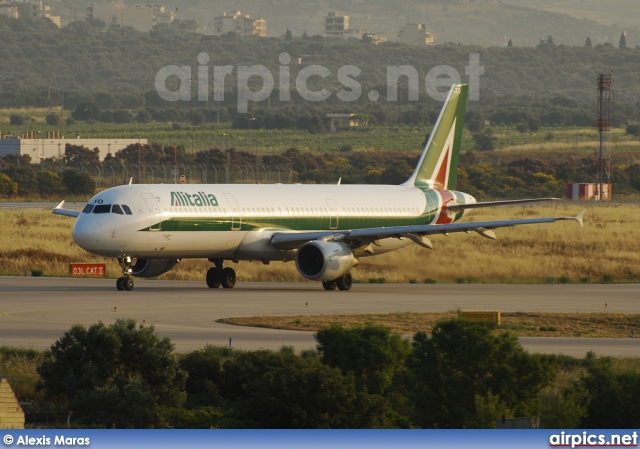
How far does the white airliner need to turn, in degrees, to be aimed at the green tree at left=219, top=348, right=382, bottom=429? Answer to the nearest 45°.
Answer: approximately 45° to its left

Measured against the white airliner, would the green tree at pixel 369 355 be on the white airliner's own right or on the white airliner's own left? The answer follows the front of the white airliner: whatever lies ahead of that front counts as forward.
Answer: on the white airliner's own left

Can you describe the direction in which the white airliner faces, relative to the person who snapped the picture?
facing the viewer and to the left of the viewer

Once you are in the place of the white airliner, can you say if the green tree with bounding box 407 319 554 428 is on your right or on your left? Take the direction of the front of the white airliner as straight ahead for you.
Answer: on your left
